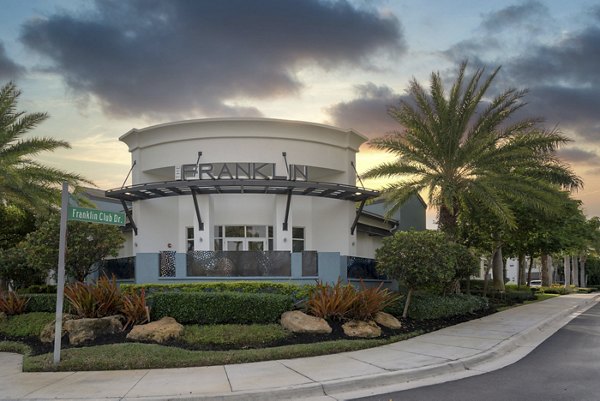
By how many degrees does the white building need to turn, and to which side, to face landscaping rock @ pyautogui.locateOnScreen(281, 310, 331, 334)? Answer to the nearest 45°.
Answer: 0° — it already faces it

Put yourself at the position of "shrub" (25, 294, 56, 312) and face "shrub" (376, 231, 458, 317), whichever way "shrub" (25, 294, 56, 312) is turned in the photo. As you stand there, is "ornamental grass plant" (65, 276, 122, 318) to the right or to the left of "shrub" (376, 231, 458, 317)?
right

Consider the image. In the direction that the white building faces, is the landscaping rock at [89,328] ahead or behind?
ahead

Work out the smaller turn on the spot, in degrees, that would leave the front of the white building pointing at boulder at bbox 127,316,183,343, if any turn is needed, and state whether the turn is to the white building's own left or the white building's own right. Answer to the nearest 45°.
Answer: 0° — it already faces it

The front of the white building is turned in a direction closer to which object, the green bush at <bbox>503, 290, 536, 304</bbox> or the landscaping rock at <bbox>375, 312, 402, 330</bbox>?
the landscaping rock

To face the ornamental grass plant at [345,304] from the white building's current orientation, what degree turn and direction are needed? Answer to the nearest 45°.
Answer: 0° — it already faces it

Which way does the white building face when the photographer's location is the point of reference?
facing the viewer

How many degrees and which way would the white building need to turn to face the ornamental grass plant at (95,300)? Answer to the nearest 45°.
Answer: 0° — it already faces it

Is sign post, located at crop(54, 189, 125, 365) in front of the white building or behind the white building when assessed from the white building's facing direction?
in front

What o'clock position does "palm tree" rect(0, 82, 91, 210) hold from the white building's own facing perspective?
The palm tree is roughly at 2 o'clock from the white building.

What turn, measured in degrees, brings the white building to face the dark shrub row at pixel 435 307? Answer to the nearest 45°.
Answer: approximately 45° to its left

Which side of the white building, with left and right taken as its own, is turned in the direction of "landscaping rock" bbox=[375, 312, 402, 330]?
front

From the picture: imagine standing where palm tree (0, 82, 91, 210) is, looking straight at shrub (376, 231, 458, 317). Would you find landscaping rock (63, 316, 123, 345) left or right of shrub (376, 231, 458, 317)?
right
